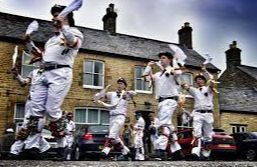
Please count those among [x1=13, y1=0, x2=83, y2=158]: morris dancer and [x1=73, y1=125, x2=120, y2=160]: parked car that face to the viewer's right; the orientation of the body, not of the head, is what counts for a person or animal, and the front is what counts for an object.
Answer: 0

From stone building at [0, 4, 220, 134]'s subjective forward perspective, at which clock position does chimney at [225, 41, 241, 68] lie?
The chimney is roughly at 9 o'clock from the stone building.

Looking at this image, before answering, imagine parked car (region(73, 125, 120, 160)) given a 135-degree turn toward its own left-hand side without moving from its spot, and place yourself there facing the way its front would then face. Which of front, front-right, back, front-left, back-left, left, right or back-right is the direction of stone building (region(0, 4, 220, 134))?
back

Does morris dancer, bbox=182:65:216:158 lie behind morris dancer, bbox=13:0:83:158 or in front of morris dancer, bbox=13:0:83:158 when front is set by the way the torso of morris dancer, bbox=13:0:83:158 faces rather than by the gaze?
behind

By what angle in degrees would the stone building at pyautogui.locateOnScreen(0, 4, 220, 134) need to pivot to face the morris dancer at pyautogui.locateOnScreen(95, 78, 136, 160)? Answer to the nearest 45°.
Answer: approximately 45° to its right

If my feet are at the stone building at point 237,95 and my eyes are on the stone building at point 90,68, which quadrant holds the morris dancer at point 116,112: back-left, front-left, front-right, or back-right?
front-left

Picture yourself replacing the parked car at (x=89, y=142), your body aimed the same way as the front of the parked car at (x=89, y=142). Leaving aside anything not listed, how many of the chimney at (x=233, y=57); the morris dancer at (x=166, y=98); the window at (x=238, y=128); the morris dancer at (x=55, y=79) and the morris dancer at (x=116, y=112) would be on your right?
2

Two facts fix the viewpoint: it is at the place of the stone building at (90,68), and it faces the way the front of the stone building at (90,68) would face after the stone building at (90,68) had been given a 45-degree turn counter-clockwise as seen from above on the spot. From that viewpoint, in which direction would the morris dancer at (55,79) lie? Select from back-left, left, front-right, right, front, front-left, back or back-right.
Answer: right

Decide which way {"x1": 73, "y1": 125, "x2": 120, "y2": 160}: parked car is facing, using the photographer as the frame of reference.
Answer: facing away from the viewer and to the left of the viewer

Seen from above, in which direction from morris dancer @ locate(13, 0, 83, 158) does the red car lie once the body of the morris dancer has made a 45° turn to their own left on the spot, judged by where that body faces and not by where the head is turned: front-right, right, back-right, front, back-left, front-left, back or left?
back-left
